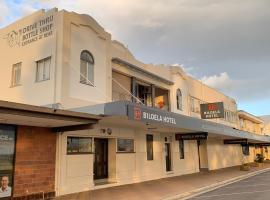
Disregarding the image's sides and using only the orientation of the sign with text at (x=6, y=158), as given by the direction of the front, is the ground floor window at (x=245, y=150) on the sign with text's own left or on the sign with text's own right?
on the sign with text's own left

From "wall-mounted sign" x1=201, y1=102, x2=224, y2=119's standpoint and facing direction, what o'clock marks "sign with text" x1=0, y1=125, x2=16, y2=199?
The sign with text is roughly at 1 o'clock from the wall-mounted sign.

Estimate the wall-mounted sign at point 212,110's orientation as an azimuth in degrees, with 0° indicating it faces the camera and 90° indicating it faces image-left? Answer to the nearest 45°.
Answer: approximately 0°

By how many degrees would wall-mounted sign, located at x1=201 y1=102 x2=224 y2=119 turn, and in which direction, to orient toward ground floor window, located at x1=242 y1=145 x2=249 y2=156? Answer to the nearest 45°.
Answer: approximately 180°

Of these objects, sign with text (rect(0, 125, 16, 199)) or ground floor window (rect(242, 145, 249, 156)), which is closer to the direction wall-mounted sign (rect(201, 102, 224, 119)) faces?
the sign with text

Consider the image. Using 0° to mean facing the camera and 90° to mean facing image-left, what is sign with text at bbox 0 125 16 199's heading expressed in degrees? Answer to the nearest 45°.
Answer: approximately 315°
